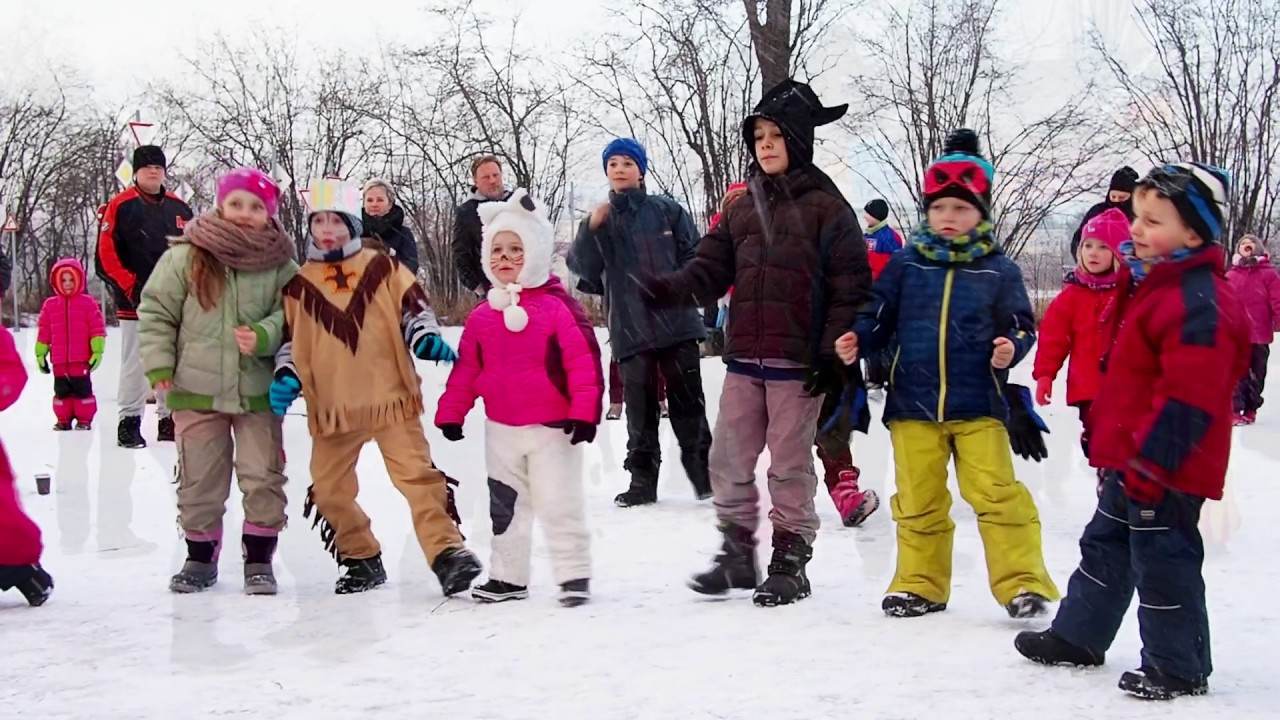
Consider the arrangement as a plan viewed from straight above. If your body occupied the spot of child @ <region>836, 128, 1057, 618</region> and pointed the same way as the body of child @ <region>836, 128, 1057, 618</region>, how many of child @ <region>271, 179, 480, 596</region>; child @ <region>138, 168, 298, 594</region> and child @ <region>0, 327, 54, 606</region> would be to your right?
3

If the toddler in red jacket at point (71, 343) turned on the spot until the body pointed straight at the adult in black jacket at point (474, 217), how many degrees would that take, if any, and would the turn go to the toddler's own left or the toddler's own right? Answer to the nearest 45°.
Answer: approximately 45° to the toddler's own left

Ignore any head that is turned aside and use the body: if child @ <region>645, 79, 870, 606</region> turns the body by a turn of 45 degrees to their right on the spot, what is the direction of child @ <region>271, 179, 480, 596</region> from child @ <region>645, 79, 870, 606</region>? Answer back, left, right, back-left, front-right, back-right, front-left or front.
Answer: front

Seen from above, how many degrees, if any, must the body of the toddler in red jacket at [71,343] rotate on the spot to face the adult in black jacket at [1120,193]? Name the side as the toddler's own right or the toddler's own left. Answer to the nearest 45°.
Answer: approximately 45° to the toddler's own left

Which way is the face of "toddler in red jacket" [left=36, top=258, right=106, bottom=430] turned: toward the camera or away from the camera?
toward the camera

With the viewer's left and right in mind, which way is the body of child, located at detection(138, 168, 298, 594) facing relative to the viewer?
facing the viewer

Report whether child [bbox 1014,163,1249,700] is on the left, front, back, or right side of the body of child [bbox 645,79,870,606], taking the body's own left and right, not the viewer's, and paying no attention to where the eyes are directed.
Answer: left

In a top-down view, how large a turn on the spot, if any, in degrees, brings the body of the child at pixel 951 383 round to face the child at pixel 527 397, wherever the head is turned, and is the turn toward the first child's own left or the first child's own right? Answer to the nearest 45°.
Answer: approximately 90° to the first child's own right

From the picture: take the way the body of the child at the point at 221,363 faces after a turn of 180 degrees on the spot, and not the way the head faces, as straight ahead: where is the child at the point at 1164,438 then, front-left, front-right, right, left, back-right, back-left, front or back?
back-right

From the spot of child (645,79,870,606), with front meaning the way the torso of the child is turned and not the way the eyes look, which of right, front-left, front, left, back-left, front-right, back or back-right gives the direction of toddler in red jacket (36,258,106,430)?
right

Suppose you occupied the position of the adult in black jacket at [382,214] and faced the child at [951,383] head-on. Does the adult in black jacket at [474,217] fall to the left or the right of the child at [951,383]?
left

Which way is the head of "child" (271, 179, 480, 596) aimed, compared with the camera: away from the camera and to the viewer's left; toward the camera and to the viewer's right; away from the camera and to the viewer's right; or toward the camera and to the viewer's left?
toward the camera and to the viewer's left

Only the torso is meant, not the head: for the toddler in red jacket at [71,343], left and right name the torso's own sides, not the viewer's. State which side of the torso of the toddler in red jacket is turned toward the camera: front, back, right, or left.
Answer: front

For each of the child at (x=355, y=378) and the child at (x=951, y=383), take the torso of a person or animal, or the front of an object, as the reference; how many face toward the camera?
2

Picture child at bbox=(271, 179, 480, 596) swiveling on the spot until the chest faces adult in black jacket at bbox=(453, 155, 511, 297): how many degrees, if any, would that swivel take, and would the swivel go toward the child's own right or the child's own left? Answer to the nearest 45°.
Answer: approximately 180°

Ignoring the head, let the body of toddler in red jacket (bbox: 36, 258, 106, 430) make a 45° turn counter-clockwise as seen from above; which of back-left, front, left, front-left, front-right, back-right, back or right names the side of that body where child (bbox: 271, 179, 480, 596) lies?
front-right

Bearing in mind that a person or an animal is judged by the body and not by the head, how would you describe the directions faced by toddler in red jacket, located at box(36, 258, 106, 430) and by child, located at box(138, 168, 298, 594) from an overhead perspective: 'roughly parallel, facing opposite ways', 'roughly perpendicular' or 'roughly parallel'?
roughly parallel

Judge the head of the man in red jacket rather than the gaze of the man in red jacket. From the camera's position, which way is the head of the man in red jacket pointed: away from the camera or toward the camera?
toward the camera

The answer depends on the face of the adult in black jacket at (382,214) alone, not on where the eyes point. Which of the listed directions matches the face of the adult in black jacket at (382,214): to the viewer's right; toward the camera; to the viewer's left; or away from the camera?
toward the camera
